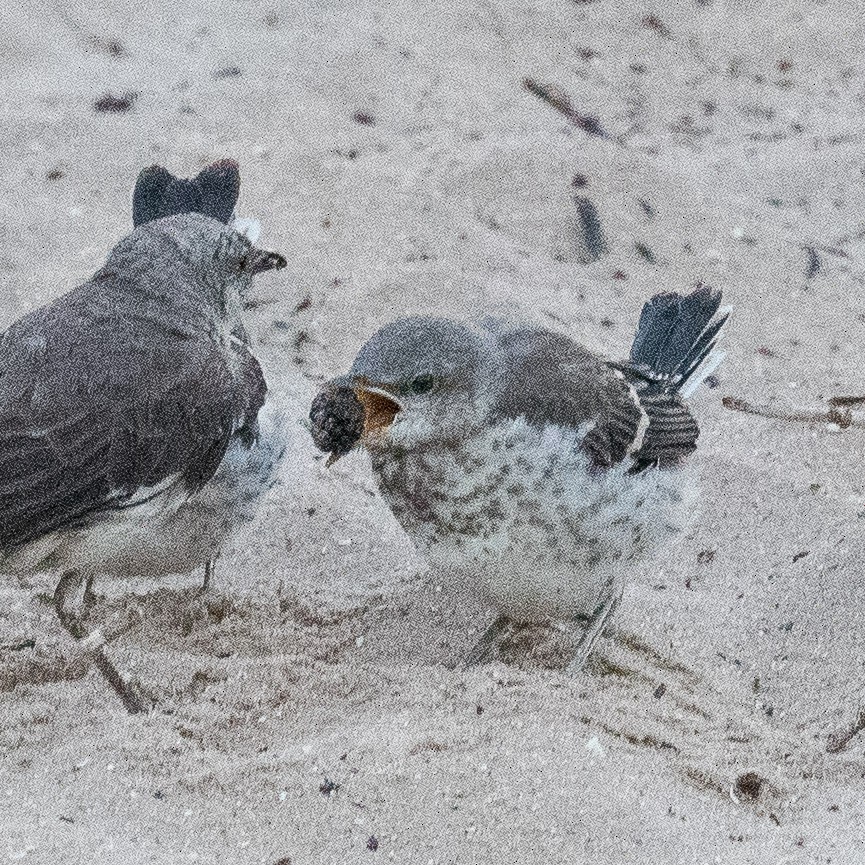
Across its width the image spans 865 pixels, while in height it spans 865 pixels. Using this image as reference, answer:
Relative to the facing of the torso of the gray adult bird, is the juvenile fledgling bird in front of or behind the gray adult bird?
in front

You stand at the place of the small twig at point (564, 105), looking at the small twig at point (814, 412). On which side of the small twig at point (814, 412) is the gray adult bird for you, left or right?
right

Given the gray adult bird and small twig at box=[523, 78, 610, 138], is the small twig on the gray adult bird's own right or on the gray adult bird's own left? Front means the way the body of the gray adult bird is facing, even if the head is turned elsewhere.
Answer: on the gray adult bird's own left

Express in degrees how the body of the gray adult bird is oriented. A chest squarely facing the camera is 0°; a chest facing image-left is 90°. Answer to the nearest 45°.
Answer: approximately 270°

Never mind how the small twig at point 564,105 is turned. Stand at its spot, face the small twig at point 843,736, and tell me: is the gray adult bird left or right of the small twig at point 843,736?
right

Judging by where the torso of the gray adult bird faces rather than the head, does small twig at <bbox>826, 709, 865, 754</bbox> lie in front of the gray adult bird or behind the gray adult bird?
in front

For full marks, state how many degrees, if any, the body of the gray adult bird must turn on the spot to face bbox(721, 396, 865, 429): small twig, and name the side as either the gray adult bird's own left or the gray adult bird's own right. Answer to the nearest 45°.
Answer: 0° — it already faces it

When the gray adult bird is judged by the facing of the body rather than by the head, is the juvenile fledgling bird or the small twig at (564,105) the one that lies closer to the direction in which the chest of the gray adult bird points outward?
the juvenile fledgling bird
